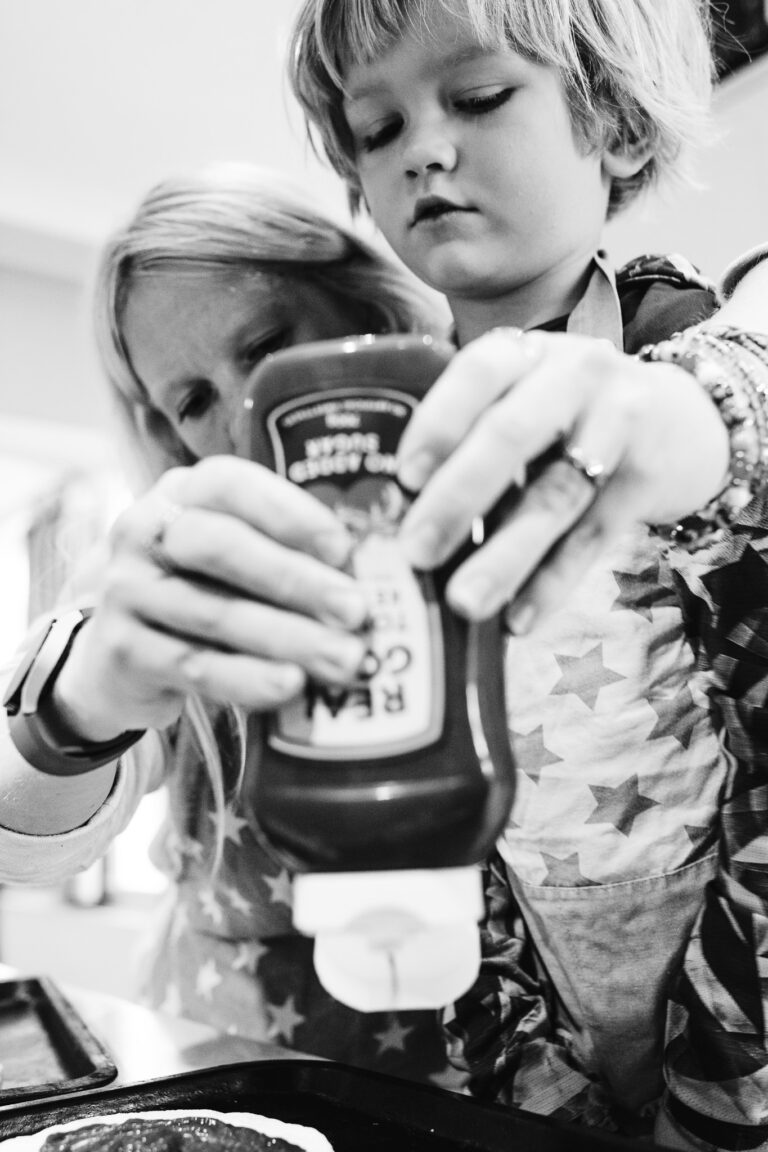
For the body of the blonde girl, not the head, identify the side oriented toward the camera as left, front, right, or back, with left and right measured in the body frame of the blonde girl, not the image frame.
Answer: front

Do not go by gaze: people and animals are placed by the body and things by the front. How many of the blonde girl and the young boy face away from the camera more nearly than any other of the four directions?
0

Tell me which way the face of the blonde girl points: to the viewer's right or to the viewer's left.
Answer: to the viewer's right

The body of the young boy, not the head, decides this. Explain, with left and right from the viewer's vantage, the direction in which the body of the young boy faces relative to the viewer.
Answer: facing the viewer and to the left of the viewer
